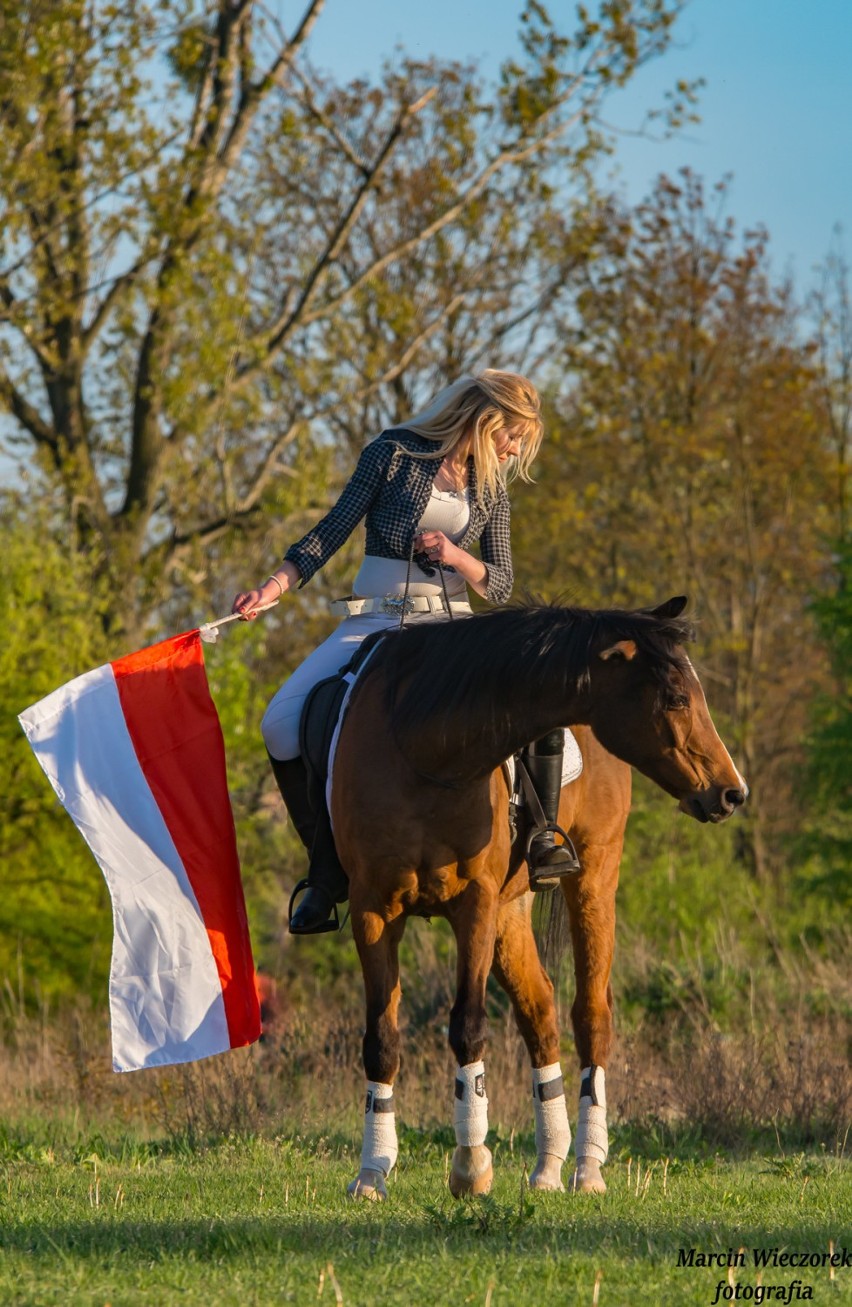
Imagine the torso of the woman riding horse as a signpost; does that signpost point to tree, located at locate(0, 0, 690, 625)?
no

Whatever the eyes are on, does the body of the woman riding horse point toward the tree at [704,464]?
no

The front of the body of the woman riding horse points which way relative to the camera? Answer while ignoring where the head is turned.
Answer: toward the camera

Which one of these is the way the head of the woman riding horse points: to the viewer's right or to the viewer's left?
to the viewer's right
